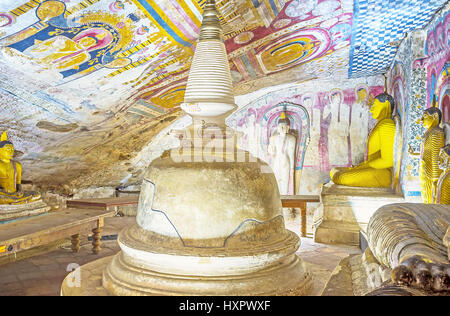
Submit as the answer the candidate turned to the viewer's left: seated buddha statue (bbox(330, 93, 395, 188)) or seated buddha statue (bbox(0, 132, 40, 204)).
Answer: seated buddha statue (bbox(330, 93, 395, 188))

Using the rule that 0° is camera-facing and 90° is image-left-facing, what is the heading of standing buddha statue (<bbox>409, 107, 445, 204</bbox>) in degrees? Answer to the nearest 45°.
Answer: approximately 90°

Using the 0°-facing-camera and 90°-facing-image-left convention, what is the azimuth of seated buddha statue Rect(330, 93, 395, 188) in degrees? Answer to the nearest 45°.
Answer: approximately 90°

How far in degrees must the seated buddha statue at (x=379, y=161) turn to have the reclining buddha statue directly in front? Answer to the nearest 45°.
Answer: approximately 90° to its left

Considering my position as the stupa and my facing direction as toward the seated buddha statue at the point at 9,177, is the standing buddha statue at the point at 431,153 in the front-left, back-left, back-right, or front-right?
back-right
